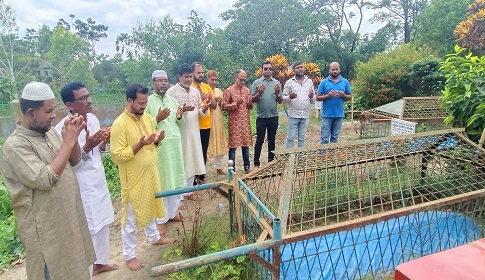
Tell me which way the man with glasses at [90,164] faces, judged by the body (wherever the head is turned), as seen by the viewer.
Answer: to the viewer's right

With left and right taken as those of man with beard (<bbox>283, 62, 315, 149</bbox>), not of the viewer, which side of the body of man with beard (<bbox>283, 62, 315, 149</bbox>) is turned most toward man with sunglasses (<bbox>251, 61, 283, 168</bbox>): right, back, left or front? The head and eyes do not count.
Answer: right

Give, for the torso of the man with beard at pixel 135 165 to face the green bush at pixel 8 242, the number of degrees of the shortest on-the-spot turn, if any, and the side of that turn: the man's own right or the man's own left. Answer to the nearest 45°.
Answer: approximately 180°

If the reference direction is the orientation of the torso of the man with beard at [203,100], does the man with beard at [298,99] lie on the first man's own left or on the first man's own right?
on the first man's own left

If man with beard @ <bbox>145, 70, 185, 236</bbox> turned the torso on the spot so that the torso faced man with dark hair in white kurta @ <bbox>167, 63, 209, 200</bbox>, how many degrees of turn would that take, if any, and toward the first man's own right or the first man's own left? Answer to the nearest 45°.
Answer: approximately 90° to the first man's own left

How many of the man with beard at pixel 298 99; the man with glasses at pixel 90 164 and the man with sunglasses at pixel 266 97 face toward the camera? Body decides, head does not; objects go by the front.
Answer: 2

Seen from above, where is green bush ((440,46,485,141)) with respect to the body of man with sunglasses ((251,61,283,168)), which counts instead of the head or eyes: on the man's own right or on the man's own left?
on the man's own left

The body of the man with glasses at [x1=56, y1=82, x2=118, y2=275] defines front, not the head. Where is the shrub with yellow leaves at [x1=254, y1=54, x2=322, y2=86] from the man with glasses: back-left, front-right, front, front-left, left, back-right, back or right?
front-left

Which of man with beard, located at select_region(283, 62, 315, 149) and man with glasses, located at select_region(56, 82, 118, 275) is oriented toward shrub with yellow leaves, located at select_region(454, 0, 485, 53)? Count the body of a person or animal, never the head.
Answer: man with glasses, located at select_region(56, 82, 118, 275)

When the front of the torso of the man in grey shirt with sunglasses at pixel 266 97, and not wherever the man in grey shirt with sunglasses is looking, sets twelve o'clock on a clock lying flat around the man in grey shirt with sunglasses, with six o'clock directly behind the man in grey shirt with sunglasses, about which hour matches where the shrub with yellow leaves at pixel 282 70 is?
The shrub with yellow leaves is roughly at 6 o'clock from the man in grey shirt with sunglasses.

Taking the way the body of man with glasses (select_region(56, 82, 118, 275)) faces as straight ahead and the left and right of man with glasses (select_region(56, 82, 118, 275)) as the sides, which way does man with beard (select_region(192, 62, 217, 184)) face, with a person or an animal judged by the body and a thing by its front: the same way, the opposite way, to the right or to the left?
to the right

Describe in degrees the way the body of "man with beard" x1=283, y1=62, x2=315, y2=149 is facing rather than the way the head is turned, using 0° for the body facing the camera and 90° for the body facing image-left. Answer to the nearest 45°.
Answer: approximately 0°

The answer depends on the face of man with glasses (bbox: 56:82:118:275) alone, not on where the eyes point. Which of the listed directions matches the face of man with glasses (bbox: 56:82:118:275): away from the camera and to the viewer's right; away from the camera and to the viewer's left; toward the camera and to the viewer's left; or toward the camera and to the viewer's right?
toward the camera and to the viewer's right

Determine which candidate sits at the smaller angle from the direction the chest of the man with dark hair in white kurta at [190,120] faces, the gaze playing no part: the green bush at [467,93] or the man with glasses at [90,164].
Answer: the green bush

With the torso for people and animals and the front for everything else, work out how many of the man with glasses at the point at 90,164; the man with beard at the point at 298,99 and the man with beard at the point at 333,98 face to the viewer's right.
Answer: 1
